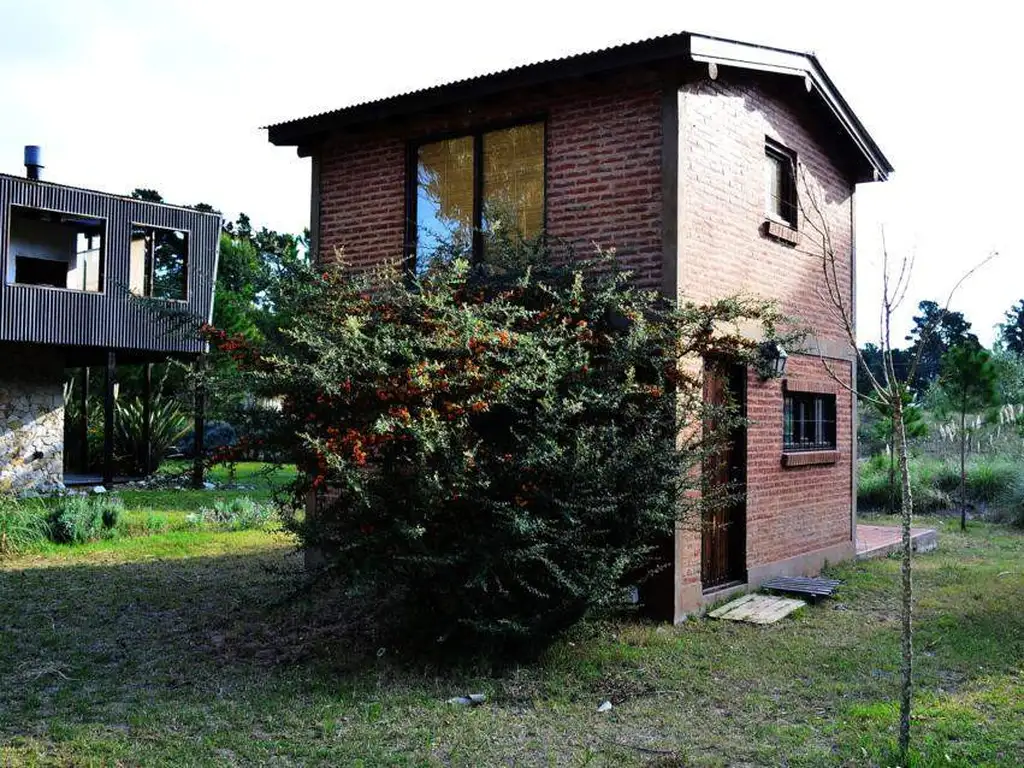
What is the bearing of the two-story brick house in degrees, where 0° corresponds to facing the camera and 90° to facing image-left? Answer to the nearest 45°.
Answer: approximately 315°

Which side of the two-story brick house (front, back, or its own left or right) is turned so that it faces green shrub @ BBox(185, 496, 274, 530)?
back

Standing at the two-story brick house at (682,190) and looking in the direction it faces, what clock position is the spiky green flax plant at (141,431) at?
The spiky green flax plant is roughly at 6 o'clock from the two-story brick house.

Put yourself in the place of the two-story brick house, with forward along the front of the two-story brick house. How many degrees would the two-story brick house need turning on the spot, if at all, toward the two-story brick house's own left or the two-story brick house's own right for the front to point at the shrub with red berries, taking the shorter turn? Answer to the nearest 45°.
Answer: approximately 90° to the two-story brick house's own right

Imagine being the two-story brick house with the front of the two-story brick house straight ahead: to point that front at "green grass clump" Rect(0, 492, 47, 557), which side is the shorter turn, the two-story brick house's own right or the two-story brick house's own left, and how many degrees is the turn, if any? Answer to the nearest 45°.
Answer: approximately 135° to the two-story brick house's own right

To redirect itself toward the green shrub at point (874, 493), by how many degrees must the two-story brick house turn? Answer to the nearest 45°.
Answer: approximately 90° to its left

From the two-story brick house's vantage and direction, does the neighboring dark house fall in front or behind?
behind

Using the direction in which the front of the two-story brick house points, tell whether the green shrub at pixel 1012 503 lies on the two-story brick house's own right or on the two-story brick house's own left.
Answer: on the two-story brick house's own left
